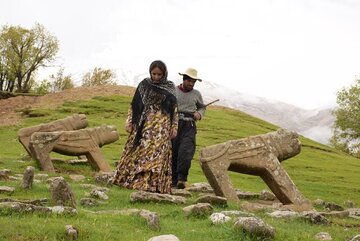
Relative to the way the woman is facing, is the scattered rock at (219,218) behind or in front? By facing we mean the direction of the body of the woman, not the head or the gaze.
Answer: in front

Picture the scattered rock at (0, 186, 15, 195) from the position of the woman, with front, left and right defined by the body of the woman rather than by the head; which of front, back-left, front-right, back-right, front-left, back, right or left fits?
front-right

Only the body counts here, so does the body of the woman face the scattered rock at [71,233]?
yes

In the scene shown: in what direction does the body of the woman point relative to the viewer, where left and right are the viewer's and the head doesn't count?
facing the viewer

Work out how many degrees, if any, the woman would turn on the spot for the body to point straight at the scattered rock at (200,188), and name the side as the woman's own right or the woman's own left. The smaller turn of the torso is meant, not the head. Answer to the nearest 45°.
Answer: approximately 135° to the woman's own left

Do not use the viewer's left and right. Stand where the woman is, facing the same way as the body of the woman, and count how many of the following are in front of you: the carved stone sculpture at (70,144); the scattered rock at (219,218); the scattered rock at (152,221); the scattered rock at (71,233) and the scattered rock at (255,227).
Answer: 4

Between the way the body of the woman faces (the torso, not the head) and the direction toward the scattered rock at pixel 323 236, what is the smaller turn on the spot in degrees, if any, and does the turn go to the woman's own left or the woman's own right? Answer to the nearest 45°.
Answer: approximately 45° to the woman's own left

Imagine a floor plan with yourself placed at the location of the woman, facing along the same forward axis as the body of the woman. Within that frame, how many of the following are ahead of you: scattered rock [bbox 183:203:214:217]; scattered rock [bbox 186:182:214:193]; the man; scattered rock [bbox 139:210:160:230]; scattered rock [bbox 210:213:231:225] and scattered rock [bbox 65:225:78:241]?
4

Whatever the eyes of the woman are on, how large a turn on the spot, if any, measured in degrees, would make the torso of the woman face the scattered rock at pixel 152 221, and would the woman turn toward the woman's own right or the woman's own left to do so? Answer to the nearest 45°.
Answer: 0° — they already face it

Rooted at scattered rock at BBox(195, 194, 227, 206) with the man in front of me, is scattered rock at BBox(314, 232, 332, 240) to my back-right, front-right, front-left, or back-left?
back-right

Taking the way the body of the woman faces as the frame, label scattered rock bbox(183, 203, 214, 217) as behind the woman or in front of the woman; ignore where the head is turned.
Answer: in front

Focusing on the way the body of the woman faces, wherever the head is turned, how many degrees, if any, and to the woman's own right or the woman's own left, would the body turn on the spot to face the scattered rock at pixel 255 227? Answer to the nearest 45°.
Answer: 0° — they already face it

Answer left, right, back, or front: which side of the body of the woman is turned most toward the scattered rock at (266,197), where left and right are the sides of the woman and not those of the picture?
left

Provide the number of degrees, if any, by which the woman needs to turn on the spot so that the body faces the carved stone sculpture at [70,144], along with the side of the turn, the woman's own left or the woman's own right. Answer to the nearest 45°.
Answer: approximately 135° to the woman's own right

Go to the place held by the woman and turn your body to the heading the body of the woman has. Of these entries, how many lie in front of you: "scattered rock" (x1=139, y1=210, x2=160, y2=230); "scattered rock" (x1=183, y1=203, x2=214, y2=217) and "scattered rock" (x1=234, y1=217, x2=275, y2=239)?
3
